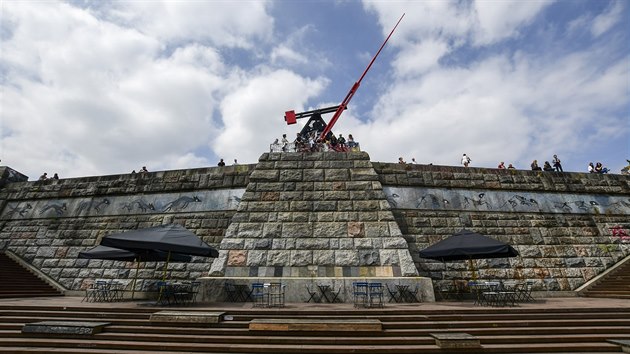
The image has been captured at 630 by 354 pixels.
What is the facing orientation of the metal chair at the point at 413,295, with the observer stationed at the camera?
facing to the left of the viewer

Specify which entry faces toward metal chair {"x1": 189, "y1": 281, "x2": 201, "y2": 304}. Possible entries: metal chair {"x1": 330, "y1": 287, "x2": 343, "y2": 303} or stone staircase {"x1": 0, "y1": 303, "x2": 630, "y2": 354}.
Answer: metal chair {"x1": 330, "y1": 287, "x2": 343, "y2": 303}

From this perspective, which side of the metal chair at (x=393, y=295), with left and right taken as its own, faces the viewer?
right

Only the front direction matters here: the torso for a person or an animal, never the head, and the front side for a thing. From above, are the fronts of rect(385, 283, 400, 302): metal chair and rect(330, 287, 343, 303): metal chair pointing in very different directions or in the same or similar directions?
very different directions

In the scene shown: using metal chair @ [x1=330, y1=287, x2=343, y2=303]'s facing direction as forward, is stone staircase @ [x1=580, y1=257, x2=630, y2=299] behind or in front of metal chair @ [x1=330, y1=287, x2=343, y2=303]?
behind

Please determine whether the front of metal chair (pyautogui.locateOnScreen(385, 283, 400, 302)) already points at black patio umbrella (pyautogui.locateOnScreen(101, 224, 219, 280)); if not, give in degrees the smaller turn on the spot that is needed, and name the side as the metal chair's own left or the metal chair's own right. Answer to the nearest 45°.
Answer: approximately 135° to the metal chair's own right

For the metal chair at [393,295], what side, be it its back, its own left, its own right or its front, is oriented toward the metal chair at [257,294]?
back

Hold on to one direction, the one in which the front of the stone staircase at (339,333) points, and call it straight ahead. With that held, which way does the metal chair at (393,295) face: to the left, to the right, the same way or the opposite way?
to the left

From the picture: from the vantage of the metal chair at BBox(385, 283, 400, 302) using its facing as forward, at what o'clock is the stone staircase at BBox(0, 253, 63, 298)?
The stone staircase is roughly at 6 o'clock from the metal chair.

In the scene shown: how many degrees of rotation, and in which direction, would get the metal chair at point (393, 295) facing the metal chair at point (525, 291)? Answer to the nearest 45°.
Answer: approximately 45° to its left
